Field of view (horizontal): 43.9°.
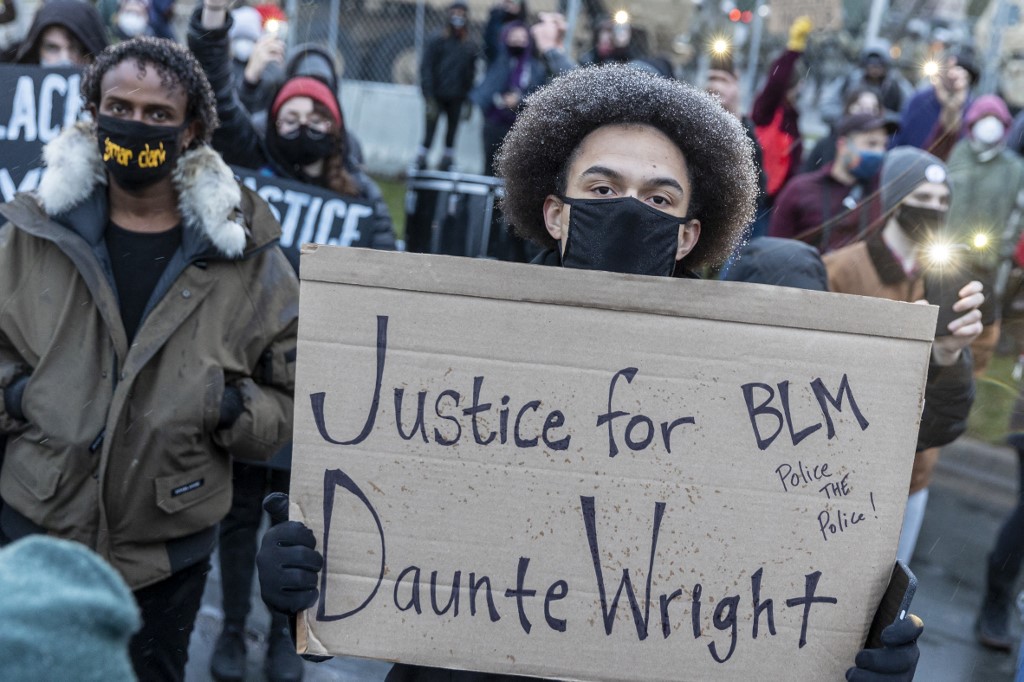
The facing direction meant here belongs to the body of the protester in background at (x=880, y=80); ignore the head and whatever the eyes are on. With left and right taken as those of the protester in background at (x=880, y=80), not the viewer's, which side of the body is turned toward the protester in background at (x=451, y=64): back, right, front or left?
right

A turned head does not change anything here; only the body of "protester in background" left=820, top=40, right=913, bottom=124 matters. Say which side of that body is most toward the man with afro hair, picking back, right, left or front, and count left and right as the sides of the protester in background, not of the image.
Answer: front

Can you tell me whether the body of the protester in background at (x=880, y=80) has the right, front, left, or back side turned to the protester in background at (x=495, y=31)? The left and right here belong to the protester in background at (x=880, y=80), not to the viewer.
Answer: right

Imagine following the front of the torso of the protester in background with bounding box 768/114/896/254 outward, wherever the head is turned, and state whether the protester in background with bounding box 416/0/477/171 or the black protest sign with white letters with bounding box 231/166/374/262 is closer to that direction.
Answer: the black protest sign with white letters

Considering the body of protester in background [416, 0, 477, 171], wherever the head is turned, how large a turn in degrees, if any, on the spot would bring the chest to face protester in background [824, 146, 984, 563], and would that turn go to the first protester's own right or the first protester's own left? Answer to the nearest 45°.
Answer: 0° — they already face them

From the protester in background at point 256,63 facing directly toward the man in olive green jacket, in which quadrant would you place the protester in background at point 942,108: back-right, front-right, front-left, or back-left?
back-left

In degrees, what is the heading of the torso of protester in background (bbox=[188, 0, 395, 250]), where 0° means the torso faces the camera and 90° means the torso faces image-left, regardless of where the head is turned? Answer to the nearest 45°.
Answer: approximately 0°

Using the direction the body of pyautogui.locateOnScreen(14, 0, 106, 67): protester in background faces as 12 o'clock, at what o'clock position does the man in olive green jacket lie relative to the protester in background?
The man in olive green jacket is roughly at 12 o'clock from the protester in background.

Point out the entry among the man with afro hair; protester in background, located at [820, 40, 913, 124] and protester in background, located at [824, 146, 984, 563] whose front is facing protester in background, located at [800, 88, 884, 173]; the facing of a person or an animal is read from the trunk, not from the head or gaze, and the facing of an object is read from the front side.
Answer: protester in background, located at [820, 40, 913, 124]

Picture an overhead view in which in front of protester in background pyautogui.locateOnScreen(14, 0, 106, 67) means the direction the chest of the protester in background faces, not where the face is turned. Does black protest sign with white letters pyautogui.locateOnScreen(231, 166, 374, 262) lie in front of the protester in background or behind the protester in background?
in front
